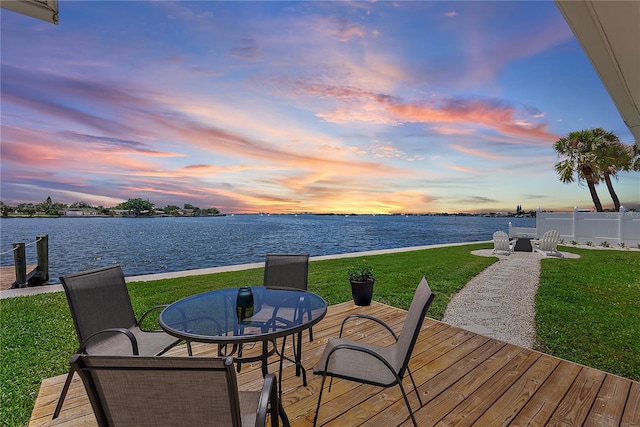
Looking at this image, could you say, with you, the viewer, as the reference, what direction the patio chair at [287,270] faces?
facing the viewer and to the left of the viewer

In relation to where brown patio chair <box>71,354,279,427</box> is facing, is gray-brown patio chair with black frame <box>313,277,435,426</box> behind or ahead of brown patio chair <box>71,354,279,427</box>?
ahead

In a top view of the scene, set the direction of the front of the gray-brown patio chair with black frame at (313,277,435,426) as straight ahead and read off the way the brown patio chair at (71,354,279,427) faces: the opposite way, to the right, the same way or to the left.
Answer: to the right

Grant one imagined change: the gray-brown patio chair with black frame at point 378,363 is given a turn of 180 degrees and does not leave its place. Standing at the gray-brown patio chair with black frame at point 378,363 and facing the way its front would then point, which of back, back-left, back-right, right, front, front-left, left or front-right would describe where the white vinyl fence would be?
front-left

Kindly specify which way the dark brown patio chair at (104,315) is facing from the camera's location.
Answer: facing the viewer and to the right of the viewer

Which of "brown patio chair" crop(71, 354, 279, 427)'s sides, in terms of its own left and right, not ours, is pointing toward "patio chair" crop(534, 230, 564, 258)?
front

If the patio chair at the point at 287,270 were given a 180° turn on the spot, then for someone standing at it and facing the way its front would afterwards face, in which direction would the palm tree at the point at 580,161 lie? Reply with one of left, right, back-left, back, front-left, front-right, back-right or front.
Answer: front

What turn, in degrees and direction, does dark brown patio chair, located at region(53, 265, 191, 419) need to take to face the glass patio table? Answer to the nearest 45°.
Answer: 0° — it already faces it

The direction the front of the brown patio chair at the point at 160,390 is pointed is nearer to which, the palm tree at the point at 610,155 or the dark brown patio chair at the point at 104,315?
the palm tree

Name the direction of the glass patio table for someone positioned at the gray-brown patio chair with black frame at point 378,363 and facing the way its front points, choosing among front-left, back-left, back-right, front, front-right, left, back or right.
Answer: front

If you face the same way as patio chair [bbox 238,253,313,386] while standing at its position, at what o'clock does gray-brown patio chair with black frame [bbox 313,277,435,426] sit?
The gray-brown patio chair with black frame is roughly at 10 o'clock from the patio chair.

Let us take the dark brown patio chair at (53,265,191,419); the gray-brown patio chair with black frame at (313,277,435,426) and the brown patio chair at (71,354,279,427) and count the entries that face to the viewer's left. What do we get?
1

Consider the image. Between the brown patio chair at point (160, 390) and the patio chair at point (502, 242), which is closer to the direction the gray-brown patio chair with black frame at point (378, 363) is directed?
the brown patio chair

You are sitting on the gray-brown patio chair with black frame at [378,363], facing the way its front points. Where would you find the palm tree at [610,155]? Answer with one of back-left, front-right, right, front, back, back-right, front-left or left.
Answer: back-right

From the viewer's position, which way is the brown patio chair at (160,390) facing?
facing away from the viewer and to the right of the viewer

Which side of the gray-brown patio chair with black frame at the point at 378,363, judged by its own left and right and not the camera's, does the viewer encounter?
left

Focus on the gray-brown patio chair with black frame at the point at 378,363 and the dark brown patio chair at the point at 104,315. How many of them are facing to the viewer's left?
1

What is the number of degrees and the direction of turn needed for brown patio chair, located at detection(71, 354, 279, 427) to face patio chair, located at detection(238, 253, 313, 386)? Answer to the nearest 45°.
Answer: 0° — it already faces it

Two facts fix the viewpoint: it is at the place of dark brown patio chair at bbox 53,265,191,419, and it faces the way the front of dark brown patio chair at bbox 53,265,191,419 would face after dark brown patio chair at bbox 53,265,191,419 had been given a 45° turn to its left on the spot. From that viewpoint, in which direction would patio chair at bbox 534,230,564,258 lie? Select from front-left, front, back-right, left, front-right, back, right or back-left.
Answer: front
